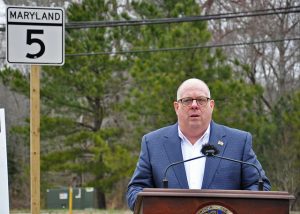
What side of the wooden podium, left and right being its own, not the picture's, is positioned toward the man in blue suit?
back

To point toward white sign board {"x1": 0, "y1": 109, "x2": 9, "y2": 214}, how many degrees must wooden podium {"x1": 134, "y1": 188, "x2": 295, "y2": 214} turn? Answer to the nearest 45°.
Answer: approximately 135° to its right

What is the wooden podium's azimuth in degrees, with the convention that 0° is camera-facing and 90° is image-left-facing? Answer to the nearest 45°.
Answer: approximately 0°

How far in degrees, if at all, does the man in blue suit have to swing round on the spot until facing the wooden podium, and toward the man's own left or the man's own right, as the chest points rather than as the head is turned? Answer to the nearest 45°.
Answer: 0° — they already face it

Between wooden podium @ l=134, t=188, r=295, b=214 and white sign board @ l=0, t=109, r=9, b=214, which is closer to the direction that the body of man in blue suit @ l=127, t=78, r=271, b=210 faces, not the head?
the wooden podium

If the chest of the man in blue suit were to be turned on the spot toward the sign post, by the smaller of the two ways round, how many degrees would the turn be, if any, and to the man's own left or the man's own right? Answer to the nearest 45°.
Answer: approximately 135° to the man's own right
